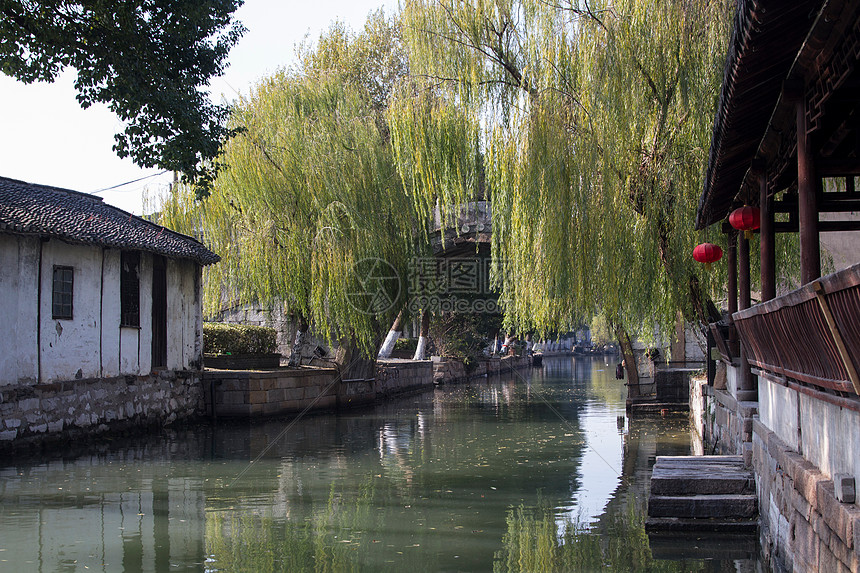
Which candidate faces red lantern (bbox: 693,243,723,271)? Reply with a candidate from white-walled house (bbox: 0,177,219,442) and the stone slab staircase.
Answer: the white-walled house

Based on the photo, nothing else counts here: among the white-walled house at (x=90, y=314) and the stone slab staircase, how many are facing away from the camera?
0

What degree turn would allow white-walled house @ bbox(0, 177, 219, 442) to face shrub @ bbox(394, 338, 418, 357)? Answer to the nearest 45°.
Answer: approximately 90° to its left

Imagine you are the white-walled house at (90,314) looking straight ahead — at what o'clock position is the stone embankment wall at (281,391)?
The stone embankment wall is roughly at 9 o'clock from the white-walled house.

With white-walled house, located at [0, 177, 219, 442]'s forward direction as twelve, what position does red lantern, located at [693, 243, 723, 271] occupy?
The red lantern is roughly at 12 o'clock from the white-walled house.

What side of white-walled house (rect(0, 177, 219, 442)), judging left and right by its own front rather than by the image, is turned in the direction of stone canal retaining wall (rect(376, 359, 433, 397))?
left

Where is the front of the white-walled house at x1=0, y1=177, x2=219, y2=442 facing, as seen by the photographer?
facing the viewer and to the right of the viewer

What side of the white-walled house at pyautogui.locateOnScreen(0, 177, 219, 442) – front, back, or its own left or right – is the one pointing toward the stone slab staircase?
front

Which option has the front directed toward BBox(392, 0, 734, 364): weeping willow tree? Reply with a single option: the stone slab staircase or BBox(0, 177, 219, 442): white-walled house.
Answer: the white-walled house
